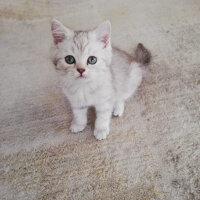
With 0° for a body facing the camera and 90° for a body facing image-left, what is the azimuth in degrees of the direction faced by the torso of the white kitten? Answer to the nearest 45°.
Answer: approximately 45°
